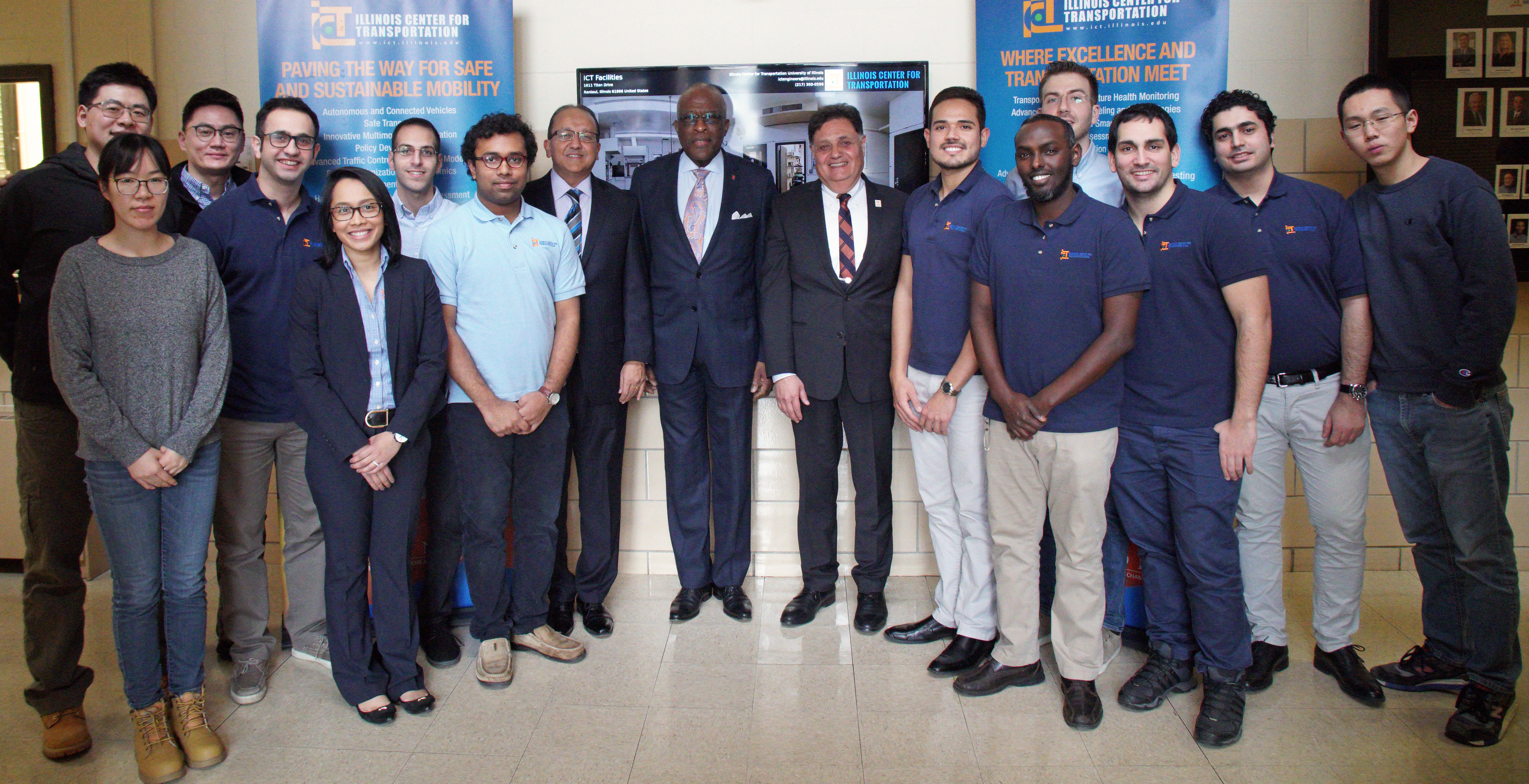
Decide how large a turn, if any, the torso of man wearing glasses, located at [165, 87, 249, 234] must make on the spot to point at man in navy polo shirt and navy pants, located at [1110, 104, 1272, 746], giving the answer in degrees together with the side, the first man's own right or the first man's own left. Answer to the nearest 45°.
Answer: approximately 45° to the first man's own left

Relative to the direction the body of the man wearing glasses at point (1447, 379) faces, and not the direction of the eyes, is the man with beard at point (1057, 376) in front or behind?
in front

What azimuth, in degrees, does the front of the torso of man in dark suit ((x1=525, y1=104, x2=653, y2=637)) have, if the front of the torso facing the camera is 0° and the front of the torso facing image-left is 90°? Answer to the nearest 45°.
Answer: approximately 0°

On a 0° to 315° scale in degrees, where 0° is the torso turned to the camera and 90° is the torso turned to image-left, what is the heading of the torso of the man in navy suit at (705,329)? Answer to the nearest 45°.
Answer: approximately 0°

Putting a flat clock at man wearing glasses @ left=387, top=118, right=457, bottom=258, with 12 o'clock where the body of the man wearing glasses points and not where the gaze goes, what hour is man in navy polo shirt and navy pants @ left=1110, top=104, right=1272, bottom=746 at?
The man in navy polo shirt and navy pants is roughly at 10 o'clock from the man wearing glasses.

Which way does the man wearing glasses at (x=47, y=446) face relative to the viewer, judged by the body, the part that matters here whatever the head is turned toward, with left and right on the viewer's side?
facing the viewer and to the right of the viewer

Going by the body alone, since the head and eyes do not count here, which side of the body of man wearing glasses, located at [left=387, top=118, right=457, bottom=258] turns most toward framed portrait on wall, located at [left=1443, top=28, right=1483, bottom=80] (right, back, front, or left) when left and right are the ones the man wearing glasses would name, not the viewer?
left

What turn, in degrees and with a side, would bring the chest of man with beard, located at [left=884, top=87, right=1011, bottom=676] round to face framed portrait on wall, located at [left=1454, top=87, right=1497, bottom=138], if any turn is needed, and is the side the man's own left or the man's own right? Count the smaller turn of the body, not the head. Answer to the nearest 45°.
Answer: approximately 135° to the man's own left

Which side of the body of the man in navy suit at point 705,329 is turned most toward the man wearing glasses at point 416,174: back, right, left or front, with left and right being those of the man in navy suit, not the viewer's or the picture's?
right

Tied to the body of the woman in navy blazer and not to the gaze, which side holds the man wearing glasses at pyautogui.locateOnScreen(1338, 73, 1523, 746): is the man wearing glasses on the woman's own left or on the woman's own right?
on the woman's own left
